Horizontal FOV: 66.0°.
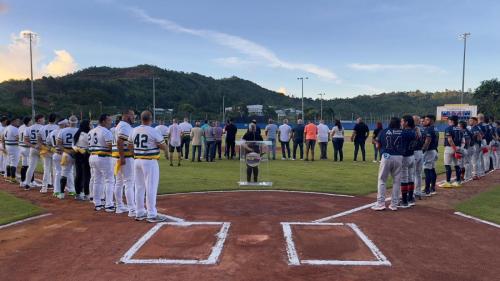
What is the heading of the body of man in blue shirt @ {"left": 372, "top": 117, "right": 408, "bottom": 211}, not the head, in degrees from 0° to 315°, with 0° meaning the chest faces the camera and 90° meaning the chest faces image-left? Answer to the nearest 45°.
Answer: approximately 180°

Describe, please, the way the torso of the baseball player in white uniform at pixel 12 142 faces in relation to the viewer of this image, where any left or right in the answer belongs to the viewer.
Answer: facing away from the viewer and to the right of the viewer

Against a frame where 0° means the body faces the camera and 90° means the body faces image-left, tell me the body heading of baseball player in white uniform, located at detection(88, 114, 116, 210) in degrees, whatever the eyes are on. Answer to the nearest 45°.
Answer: approximately 225°

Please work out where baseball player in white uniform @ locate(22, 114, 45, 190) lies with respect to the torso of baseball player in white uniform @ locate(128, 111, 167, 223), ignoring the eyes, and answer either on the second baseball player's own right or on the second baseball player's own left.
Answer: on the second baseball player's own left

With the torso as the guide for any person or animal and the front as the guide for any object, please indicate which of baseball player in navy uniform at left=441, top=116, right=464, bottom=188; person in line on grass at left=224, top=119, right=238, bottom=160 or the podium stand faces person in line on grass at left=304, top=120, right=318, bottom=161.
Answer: the baseball player in navy uniform

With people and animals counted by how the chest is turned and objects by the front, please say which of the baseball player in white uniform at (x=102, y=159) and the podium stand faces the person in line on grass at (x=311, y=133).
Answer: the baseball player in white uniform

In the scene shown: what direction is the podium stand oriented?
toward the camera

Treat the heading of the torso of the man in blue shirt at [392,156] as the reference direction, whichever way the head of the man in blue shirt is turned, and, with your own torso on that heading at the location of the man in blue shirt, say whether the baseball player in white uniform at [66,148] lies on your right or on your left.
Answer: on your left

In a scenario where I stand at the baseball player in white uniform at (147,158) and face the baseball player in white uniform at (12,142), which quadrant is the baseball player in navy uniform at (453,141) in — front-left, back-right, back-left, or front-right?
back-right

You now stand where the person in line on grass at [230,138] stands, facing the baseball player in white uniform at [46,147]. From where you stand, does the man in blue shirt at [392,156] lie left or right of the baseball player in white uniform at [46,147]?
left

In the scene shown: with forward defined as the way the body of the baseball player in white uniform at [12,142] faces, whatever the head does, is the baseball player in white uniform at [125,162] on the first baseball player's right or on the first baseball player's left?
on the first baseball player's right
